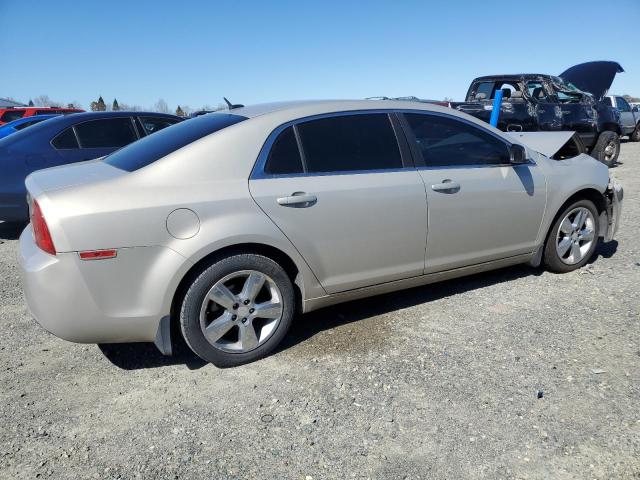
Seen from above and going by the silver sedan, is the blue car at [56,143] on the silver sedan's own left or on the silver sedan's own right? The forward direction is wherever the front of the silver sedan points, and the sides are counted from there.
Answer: on the silver sedan's own left

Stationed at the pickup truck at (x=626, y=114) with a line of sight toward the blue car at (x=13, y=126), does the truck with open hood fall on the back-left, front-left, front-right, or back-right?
front-left

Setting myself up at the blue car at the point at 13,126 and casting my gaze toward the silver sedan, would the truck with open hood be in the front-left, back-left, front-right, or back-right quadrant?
front-left

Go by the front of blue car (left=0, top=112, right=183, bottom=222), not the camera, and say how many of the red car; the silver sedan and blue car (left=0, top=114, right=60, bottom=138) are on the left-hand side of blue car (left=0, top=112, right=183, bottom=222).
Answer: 2

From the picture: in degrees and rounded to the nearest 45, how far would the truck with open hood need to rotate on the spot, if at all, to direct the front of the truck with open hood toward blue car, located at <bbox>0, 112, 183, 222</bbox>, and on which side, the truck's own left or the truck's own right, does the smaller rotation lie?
approximately 135° to the truck's own right

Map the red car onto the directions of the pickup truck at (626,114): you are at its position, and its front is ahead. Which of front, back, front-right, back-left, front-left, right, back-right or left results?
back-right

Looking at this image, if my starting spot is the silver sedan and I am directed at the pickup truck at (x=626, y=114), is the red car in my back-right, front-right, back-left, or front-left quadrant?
front-left

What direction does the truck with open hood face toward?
to the viewer's right

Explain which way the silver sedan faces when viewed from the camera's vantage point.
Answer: facing away from the viewer and to the right of the viewer

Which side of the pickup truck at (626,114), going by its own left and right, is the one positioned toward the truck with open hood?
right

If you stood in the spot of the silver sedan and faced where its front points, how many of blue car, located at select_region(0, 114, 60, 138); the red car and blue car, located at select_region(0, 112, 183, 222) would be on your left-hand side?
3

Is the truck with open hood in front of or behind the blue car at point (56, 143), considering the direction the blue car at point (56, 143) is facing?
in front

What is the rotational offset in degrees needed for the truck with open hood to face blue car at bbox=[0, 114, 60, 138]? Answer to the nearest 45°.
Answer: approximately 135° to its right

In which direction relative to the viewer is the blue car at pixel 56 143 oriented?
to the viewer's right

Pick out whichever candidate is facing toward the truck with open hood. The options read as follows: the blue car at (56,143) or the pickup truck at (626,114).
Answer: the blue car

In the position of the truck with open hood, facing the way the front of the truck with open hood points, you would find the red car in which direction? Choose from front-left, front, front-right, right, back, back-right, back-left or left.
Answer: back
